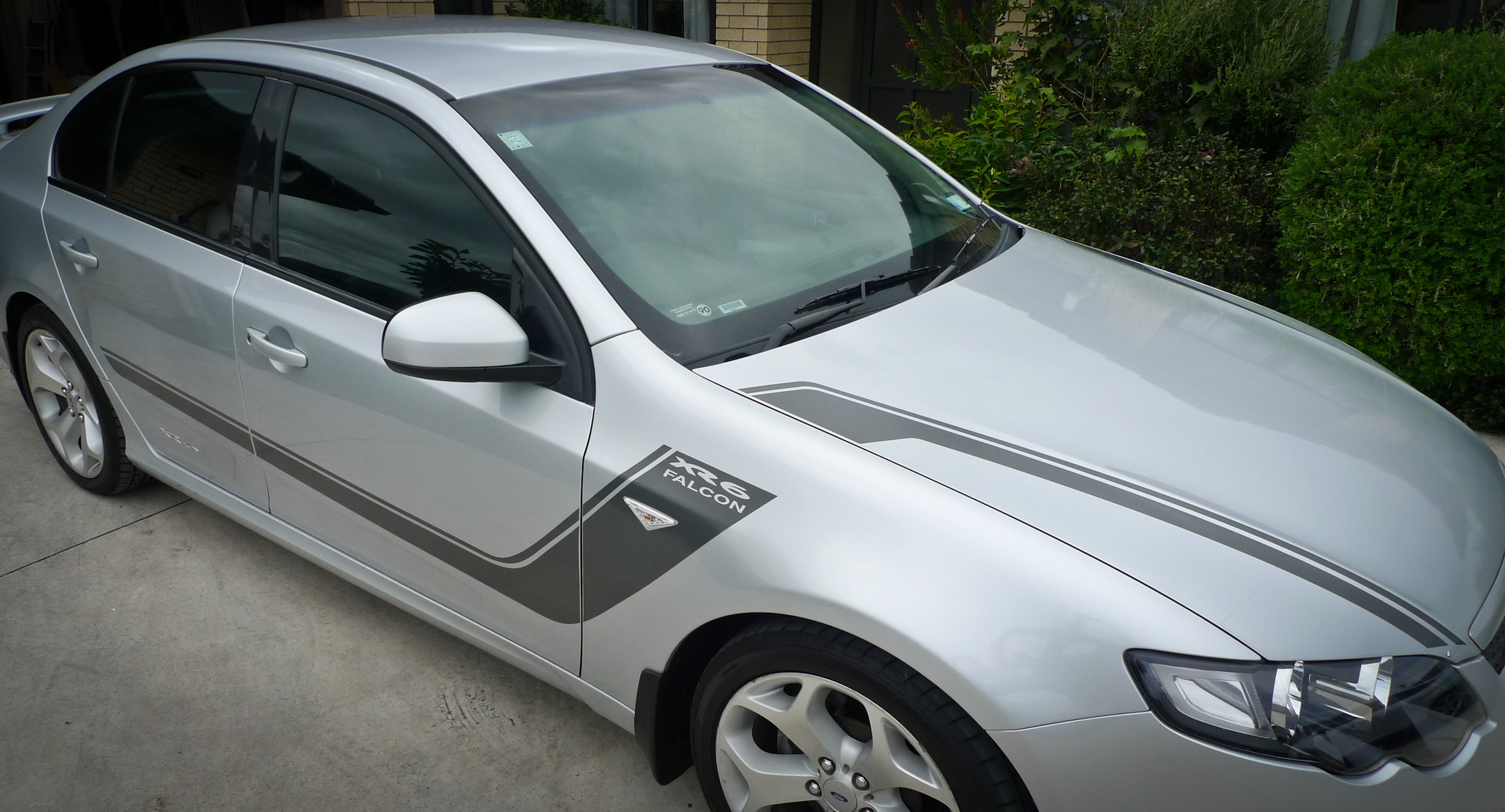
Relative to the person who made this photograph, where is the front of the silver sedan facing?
facing the viewer and to the right of the viewer

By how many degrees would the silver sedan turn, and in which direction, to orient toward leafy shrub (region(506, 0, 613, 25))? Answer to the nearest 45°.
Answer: approximately 135° to its left

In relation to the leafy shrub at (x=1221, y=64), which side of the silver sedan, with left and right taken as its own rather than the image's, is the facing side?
left

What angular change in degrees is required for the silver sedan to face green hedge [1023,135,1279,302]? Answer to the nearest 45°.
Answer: approximately 90° to its left

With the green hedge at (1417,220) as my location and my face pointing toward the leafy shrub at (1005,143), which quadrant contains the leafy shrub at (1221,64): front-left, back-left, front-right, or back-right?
front-right

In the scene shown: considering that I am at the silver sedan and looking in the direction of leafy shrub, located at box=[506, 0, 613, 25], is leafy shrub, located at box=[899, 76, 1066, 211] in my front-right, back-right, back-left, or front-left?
front-right

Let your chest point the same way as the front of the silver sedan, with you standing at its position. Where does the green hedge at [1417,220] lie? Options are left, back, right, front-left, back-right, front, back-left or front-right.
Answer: left
